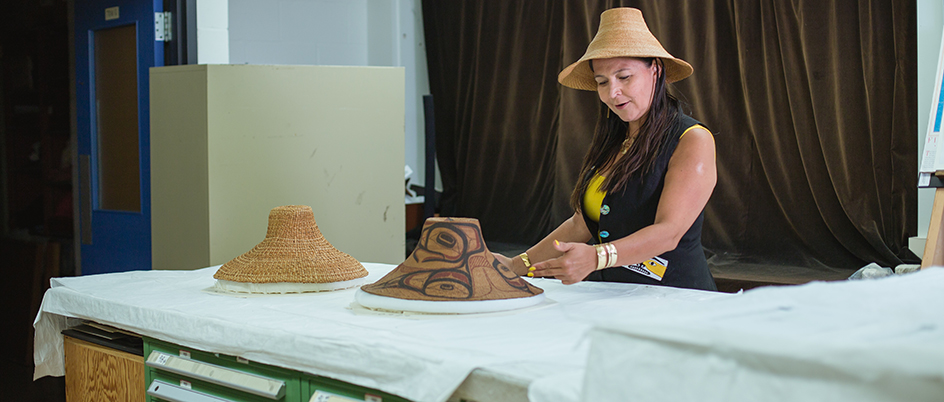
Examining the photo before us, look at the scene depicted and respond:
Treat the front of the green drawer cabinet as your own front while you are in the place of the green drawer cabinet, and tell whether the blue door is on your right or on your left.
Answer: on your right

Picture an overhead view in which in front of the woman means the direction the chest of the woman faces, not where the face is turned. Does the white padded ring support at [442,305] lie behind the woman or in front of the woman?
in front

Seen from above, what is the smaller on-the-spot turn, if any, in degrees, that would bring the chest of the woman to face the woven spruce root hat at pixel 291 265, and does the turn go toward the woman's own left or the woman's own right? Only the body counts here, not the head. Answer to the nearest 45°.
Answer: approximately 45° to the woman's own right

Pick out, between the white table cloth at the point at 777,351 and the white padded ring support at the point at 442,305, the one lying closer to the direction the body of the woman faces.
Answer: the white padded ring support

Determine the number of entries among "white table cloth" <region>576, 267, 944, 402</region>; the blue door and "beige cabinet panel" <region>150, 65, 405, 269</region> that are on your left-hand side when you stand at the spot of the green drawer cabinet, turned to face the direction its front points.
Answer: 1

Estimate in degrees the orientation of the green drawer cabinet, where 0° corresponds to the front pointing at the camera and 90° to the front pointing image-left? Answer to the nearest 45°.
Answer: approximately 45°

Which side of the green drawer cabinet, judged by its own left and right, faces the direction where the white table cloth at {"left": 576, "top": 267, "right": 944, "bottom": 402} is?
left

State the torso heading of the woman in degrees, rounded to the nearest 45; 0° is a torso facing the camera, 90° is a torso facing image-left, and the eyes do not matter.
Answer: approximately 45°

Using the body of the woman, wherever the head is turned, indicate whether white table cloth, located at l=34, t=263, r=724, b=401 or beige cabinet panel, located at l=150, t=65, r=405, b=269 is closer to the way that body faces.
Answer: the white table cloth

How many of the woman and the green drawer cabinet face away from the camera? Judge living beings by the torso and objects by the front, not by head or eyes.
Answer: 0

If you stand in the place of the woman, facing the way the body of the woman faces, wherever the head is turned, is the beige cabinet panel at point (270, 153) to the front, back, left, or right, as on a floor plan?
right
